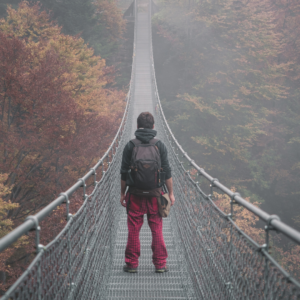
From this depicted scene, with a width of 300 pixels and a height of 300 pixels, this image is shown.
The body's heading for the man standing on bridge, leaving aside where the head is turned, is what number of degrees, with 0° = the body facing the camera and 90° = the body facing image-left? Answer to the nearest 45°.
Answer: approximately 180°

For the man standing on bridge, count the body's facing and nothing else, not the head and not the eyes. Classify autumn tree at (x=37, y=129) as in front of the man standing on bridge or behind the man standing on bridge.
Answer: in front

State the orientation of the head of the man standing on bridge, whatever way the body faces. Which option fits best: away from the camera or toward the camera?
away from the camera
